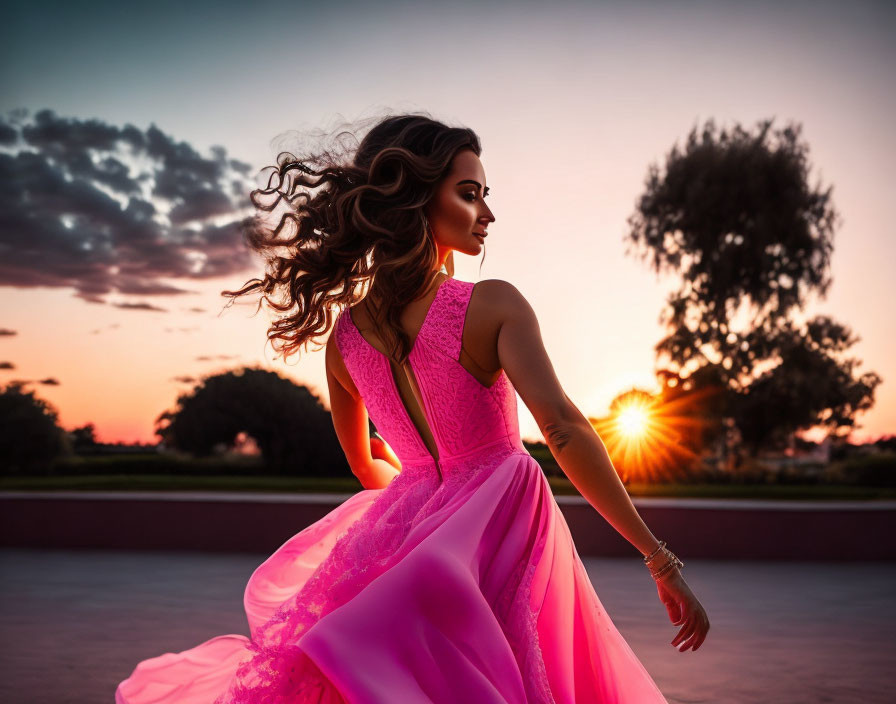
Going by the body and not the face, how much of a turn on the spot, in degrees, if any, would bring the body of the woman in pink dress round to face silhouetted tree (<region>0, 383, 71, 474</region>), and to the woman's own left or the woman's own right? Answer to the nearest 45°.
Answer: approximately 90° to the woman's own left

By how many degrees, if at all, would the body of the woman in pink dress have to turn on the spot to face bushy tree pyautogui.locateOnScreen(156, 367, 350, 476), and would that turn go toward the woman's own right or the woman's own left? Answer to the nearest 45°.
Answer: approximately 45° to the woman's own left

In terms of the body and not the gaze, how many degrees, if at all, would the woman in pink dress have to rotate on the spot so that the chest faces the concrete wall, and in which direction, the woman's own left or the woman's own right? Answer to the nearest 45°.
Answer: approximately 45° to the woman's own left

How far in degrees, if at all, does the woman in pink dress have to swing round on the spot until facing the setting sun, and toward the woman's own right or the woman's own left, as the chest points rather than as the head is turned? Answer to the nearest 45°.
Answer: approximately 45° to the woman's own left

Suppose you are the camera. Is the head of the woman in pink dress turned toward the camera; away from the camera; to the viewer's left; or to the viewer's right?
to the viewer's right

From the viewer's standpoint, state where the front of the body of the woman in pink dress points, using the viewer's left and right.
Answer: facing away from the viewer and to the right of the viewer
